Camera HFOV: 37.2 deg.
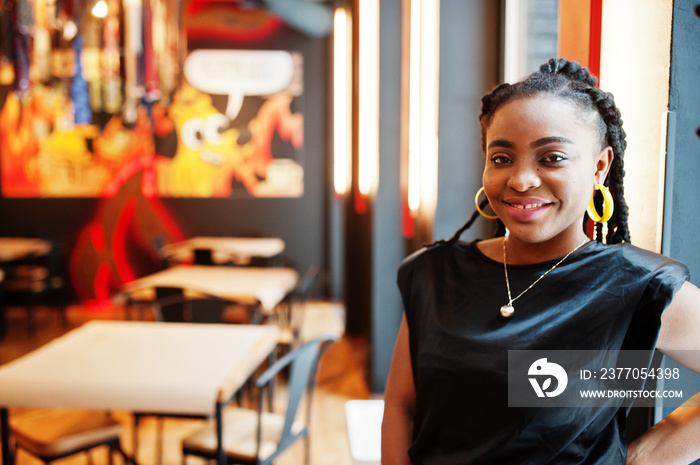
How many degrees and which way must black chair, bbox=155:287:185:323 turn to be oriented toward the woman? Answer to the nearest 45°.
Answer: approximately 180°

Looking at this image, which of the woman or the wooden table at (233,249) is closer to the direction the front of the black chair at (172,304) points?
the wooden table

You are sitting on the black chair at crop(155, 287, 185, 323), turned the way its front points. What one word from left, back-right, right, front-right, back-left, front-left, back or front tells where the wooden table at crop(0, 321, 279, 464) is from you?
back

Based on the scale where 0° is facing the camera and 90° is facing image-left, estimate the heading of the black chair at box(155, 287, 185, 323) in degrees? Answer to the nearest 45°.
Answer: approximately 180°
